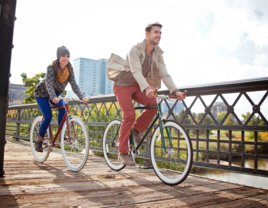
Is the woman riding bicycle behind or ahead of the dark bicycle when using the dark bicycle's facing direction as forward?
behind

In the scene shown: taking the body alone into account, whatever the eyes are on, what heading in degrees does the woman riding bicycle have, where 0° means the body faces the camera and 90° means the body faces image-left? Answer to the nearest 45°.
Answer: approximately 315°

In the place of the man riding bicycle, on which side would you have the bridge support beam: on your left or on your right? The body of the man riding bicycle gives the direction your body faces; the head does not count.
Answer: on your right

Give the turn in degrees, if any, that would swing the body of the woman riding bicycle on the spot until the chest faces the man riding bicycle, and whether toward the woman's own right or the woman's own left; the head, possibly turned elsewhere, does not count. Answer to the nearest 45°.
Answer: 0° — they already face them

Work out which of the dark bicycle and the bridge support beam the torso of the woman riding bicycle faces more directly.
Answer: the dark bicycle

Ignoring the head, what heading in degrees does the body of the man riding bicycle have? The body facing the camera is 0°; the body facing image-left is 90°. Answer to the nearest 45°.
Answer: approximately 315°

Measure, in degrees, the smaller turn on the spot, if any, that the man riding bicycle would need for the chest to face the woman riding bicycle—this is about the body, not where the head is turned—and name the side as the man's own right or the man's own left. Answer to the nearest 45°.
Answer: approximately 180°

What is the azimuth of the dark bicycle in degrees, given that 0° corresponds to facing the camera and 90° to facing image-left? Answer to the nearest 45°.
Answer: approximately 315°

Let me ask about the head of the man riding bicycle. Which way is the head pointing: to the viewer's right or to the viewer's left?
to the viewer's right

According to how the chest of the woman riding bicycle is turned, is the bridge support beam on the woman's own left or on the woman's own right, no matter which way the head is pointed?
on the woman's own right
